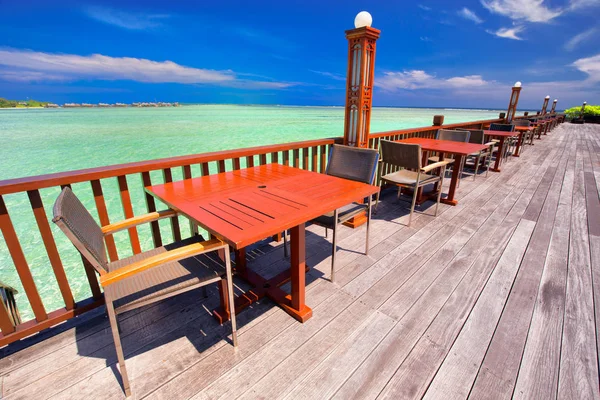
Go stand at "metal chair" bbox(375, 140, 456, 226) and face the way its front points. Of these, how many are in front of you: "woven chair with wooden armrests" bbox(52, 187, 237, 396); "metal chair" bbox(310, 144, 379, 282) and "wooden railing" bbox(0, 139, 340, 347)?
0

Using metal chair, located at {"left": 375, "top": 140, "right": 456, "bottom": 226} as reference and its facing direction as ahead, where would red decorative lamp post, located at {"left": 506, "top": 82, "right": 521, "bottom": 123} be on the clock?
The red decorative lamp post is roughly at 11 o'clock from the metal chair.

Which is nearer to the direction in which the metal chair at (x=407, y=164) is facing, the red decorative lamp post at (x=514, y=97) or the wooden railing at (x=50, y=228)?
the red decorative lamp post

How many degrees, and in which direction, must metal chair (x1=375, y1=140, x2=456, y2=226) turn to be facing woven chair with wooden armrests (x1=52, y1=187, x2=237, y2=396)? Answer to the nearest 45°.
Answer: approximately 135° to its right

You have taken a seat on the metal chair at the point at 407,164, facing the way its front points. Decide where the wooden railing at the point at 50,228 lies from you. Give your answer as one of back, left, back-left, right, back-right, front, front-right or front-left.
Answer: back

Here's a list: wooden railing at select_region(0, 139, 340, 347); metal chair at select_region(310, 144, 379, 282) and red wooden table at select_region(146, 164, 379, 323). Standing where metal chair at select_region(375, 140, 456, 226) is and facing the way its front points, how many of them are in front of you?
0

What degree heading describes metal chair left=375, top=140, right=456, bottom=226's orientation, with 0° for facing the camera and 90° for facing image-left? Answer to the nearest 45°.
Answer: approximately 225°

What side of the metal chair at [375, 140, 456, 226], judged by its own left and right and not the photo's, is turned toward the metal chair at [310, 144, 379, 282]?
back

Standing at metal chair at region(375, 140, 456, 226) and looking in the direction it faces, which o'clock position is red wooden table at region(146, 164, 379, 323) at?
The red wooden table is roughly at 5 o'clock from the metal chair.

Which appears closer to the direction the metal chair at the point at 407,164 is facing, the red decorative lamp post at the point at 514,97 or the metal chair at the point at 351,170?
the red decorative lamp post
